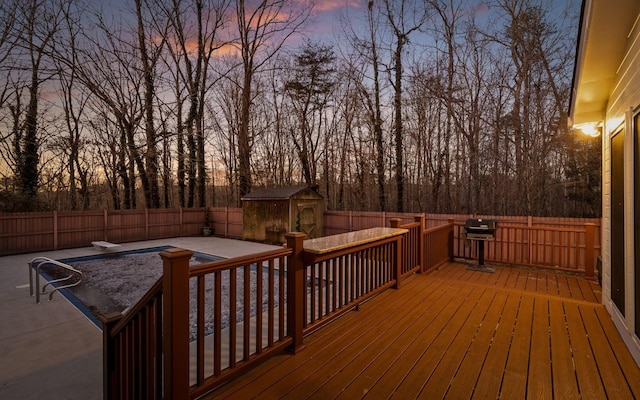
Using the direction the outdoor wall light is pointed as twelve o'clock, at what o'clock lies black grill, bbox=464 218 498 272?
The black grill is roughly at 1 o'clock from the outdoor wall light.

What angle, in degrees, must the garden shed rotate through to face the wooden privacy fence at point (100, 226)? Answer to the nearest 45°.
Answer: approximately 135° to its right

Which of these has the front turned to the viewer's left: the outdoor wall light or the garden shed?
the outdoor wall light

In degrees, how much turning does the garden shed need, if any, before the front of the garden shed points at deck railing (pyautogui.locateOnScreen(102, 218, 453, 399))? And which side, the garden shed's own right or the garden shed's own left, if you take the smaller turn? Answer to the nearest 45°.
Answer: approximately 45° to the garden shed's own right

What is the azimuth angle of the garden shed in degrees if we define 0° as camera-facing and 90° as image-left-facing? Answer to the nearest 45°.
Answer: approximately 315°

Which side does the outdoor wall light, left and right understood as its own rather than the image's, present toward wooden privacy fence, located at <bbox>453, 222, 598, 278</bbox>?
right

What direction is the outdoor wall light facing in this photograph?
to the viewer's left

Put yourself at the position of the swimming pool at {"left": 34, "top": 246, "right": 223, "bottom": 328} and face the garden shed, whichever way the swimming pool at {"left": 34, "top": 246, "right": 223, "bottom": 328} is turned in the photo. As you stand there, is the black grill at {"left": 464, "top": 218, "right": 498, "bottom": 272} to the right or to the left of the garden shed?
right
